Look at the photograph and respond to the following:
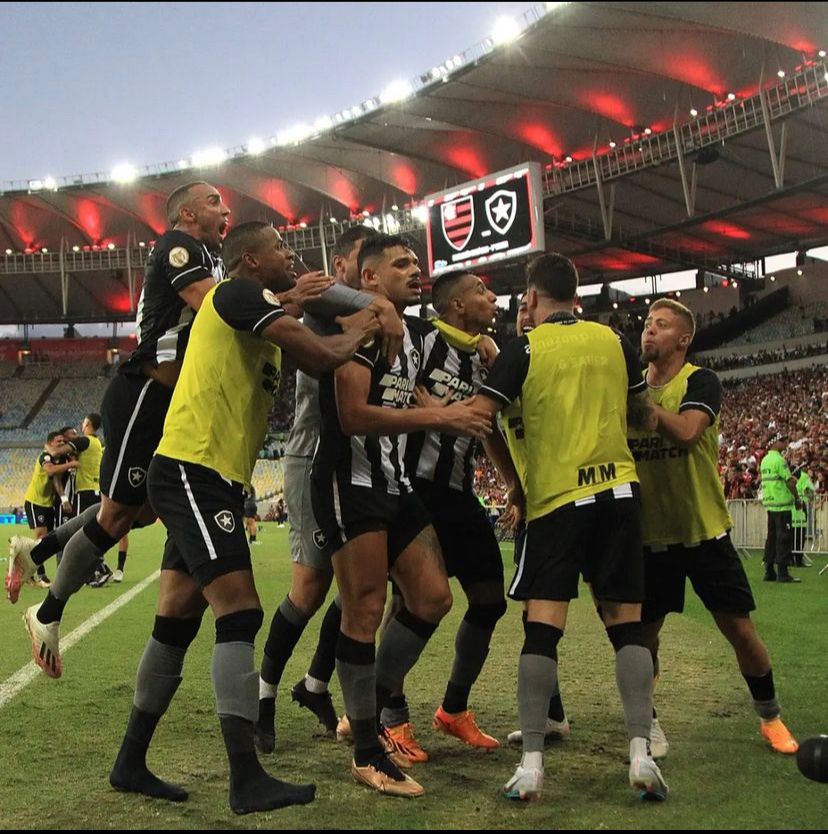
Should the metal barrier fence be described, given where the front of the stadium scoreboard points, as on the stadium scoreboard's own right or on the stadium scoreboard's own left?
on the stadium scoreboard's own left

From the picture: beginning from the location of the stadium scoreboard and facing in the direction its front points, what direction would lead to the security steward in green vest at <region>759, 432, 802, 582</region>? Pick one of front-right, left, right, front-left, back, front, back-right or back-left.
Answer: front-left

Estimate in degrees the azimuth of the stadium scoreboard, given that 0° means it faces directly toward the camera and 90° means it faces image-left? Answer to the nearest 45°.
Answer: approximately 45°
